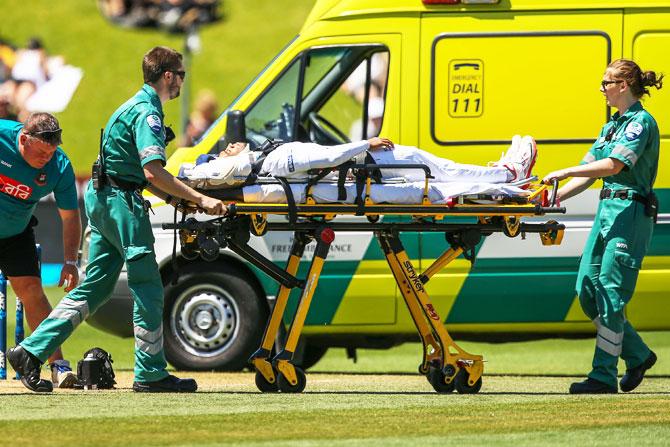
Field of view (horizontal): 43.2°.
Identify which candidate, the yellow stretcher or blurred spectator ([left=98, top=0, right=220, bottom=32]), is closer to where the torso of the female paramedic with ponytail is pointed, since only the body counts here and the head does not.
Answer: the yellow stretcher

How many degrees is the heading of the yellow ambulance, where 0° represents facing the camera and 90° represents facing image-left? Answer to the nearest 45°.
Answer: approximately 90°

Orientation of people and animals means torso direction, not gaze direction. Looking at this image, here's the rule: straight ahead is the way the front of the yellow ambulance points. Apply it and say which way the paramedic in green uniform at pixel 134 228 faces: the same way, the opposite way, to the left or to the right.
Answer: the opposite way

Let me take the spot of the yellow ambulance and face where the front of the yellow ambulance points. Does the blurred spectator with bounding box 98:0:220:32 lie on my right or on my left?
on my right

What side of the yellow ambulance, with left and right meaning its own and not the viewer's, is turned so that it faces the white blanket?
left

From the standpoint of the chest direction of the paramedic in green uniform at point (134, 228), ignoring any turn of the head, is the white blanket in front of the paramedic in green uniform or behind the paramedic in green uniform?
in front

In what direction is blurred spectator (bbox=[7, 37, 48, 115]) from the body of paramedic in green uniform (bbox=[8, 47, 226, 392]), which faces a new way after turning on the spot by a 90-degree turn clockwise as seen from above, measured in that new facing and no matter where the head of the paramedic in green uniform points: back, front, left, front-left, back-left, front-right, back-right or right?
back

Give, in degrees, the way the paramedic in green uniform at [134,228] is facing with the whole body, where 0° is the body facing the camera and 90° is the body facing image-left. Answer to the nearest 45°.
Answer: approximately 270°

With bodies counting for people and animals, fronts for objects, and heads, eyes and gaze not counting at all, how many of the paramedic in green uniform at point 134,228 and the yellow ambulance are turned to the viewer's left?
1

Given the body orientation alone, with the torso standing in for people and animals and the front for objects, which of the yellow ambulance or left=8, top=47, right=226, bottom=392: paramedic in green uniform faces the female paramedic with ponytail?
the paramedic in green uniform

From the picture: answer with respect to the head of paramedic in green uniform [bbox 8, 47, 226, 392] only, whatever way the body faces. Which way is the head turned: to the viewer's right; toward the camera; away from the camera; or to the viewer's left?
to the viewer's right

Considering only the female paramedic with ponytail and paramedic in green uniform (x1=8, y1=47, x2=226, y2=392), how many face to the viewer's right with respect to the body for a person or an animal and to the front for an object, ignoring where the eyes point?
1

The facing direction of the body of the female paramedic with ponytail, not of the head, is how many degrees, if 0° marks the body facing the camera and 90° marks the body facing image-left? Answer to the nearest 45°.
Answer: approximately 90°

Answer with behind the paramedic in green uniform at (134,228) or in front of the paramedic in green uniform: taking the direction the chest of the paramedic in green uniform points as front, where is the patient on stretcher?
in front
